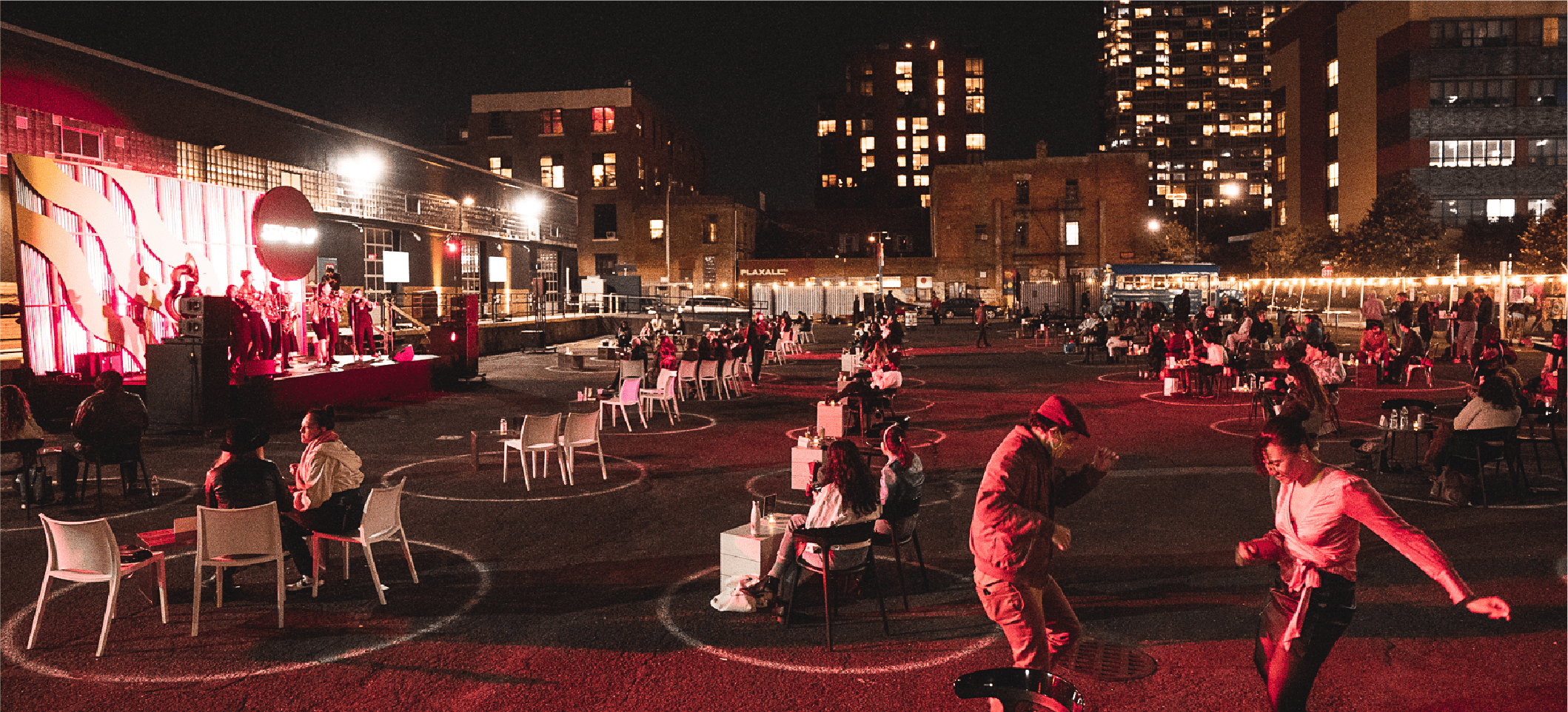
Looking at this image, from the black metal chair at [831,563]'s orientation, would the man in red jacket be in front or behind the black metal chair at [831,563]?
behind

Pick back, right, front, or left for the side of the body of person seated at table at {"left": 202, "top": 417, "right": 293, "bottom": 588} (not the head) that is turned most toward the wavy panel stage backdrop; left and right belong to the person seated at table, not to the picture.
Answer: front

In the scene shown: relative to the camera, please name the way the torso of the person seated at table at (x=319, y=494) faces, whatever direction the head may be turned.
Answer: to the viewer's left

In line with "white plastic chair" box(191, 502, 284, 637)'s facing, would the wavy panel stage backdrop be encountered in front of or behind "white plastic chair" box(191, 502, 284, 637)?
in front

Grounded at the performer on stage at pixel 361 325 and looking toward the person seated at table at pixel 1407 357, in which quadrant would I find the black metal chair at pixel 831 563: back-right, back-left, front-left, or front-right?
front-right

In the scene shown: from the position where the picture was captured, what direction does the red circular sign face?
facing the viewer and to the right of the viewer

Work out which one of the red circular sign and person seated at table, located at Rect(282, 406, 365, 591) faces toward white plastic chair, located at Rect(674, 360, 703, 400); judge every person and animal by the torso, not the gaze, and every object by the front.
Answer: the red circular sign

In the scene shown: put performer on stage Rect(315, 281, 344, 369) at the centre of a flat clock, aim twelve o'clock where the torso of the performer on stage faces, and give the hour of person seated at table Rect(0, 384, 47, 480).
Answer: The person seated at table is roughly at 2 o'clock from the performer on stage.

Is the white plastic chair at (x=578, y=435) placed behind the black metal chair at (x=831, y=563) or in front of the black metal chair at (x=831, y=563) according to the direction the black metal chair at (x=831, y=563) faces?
in front

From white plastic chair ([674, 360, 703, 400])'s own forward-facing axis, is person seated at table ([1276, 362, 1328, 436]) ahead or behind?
behind

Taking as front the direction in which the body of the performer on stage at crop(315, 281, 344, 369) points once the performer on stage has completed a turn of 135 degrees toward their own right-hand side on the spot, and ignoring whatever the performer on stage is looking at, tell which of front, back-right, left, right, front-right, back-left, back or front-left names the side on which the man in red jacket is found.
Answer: left

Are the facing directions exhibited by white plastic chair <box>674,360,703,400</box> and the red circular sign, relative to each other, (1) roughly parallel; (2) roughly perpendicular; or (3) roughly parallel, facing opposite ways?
roughly parallel, facing opposite ways

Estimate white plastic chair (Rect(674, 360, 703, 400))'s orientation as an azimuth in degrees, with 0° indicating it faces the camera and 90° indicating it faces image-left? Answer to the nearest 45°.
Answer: approximately 135°

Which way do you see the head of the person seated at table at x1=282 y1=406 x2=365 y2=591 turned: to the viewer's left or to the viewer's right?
to the viewer's left

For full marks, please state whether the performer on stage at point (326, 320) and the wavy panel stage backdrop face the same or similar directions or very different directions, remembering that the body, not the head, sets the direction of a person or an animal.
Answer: same or similar directions

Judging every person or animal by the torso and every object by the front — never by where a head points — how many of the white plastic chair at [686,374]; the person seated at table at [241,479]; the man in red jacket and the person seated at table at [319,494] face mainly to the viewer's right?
1

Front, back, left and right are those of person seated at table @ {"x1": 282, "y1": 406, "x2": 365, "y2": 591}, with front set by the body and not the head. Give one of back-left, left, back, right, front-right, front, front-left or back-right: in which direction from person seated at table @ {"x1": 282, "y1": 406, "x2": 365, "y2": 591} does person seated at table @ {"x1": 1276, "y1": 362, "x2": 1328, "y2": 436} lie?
back
